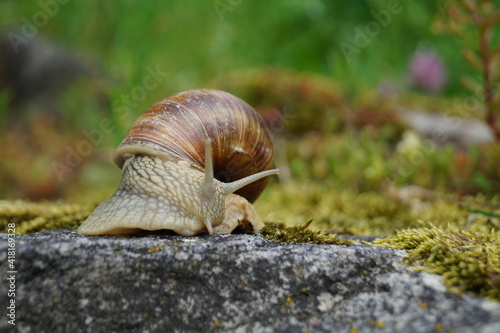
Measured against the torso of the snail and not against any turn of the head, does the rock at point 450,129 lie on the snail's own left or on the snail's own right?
on the snail's own left

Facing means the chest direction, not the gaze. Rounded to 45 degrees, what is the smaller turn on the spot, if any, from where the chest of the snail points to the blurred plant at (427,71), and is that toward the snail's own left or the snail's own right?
approximately 90° to the snail's own left

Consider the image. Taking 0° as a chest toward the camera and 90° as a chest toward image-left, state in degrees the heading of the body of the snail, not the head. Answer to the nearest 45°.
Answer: approximately 315°

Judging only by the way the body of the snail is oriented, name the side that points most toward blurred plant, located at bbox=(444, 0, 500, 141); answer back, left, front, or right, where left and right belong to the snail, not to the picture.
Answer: left
